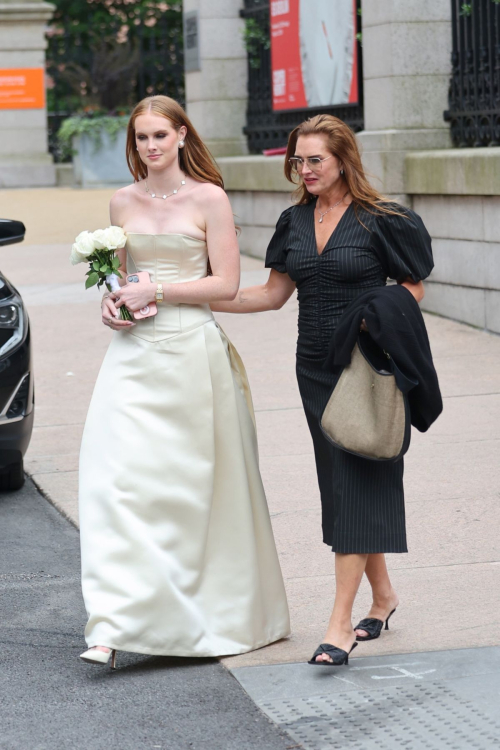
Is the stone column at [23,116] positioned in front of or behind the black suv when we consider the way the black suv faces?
behind

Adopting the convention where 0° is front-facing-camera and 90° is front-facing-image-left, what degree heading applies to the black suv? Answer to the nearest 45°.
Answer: approximately 0°

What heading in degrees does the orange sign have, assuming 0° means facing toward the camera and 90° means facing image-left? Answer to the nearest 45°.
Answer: approximately 0°

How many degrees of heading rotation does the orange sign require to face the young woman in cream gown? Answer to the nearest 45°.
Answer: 0° — it already faces them

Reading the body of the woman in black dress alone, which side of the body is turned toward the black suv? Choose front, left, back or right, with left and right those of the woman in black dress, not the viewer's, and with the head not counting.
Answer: right

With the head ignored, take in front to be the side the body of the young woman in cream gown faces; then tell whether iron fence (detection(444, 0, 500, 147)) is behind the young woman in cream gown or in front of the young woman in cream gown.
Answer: behind

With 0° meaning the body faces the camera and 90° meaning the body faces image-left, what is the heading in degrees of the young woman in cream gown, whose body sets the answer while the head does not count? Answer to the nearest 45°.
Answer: approximately 45°

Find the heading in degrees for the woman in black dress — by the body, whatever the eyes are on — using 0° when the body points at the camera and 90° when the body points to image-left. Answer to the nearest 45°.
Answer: approximately 45°

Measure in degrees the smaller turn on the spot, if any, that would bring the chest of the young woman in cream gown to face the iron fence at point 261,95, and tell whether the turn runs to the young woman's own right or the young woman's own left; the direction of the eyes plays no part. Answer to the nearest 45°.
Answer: approximately 135° to the young woman's own right

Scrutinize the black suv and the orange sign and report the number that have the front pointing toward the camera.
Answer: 2
